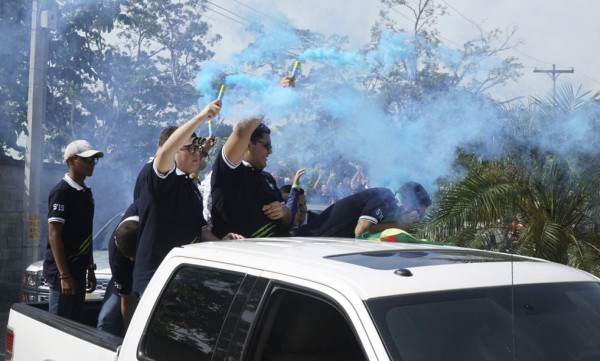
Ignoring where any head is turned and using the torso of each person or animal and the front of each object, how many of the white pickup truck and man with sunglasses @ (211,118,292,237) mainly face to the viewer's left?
0

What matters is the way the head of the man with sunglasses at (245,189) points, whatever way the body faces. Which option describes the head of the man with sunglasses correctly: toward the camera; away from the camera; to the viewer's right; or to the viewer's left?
to the viewer's right

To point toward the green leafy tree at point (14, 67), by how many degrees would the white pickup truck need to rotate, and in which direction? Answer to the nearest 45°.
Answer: approximately 180°

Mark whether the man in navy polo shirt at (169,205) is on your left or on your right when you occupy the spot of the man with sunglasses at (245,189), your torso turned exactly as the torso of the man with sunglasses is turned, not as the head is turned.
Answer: on your right

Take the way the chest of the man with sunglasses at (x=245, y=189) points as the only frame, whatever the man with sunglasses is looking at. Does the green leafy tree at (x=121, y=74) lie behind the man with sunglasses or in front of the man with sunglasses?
behind

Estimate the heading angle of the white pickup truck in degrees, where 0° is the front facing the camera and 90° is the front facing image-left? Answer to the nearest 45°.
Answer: approximately 315°

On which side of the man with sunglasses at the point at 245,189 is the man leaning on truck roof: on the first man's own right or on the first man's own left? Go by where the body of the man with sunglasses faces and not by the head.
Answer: on the first man's own left

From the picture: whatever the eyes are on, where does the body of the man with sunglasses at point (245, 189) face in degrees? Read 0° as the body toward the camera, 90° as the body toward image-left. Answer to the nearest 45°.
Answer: approximately 315°
